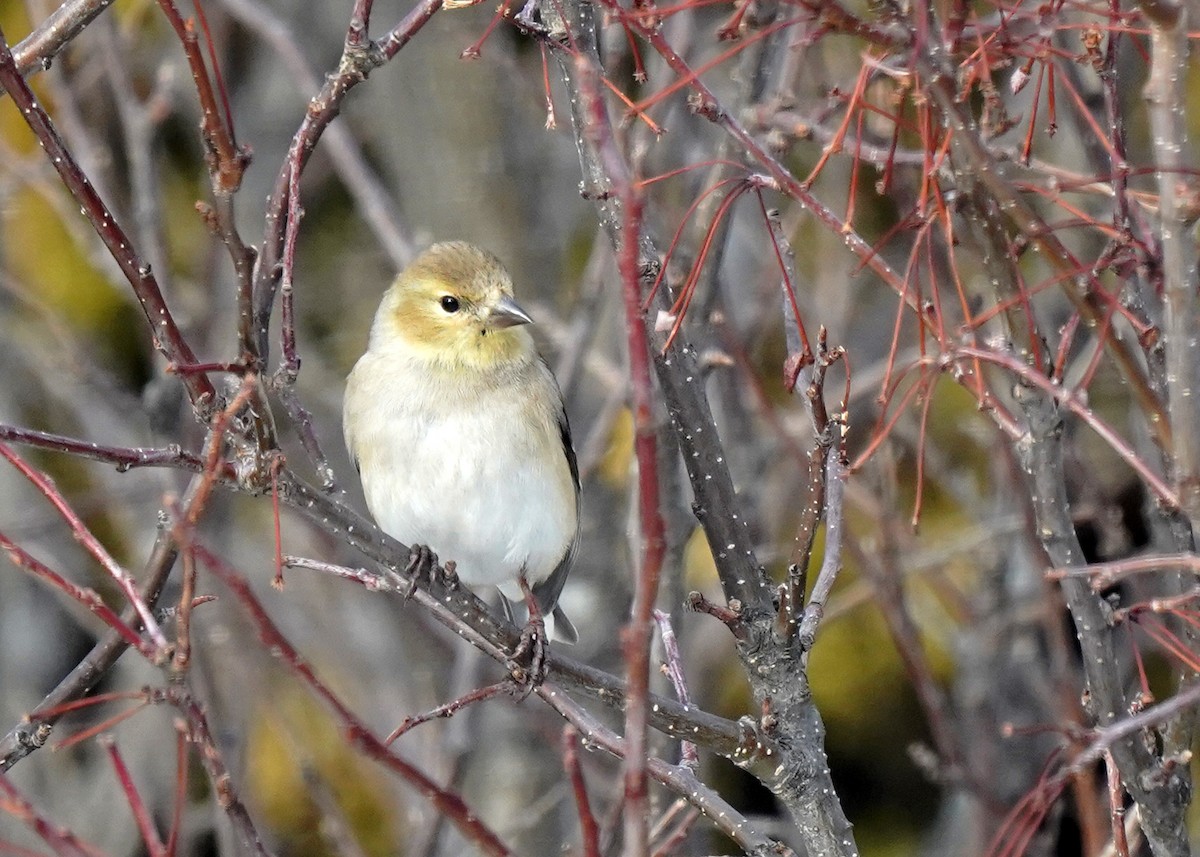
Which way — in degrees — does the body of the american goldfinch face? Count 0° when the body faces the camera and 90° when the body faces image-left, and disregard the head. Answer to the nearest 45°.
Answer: approximately 0°

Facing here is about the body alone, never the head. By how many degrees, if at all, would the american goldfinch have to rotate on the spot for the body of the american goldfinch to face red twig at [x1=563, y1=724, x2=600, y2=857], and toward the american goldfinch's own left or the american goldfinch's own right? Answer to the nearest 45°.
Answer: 0° — it already faces it
